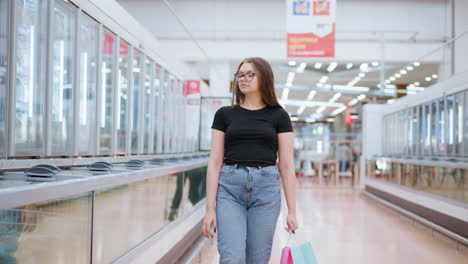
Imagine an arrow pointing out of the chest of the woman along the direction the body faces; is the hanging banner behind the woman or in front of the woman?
behind

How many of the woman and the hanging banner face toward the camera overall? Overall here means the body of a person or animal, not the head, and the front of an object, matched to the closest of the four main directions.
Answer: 2

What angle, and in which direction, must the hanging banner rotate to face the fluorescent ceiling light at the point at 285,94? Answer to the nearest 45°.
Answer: approximately 180°

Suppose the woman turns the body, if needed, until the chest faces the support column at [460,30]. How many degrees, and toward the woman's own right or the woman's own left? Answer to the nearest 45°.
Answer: approximately 135° to the woman's own left

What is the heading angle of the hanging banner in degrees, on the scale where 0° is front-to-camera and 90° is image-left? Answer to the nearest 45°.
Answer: approximately 0°

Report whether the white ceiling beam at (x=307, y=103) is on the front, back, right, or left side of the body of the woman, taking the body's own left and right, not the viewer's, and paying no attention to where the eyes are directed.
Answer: back

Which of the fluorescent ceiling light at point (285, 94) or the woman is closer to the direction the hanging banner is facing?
the woman

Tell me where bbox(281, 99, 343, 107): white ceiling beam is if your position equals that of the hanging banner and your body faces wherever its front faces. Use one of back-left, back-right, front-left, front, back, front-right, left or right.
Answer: back

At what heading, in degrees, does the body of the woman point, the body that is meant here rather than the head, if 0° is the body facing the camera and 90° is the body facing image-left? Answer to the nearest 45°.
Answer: approximately 0°

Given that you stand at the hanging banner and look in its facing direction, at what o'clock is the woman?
The woman is roughly at 12 o'clock from the hanging banner.
